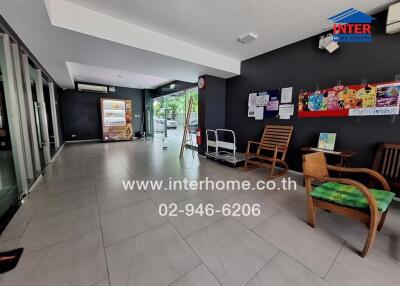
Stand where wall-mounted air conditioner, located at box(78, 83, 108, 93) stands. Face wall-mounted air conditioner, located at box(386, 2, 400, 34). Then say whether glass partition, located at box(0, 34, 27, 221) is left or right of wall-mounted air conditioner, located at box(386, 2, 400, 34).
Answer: right

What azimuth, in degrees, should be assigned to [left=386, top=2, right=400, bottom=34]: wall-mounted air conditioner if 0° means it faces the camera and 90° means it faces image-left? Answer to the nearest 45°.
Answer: approximately 45°

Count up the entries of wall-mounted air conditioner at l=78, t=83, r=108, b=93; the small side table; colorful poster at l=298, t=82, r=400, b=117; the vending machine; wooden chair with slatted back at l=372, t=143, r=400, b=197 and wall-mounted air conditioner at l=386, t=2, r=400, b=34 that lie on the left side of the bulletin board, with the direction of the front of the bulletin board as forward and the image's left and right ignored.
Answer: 4

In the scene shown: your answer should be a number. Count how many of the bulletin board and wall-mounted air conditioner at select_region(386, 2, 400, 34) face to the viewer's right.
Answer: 0

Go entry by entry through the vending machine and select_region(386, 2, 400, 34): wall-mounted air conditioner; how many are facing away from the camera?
0

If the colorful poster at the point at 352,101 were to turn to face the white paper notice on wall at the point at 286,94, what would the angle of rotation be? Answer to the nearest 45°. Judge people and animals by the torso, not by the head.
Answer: approximately 45° to its right

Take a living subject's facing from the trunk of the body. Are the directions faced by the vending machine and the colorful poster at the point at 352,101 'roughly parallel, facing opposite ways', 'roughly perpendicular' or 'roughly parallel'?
roughly perpendicular

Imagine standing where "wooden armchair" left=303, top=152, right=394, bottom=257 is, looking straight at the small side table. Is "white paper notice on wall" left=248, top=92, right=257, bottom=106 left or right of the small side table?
left
